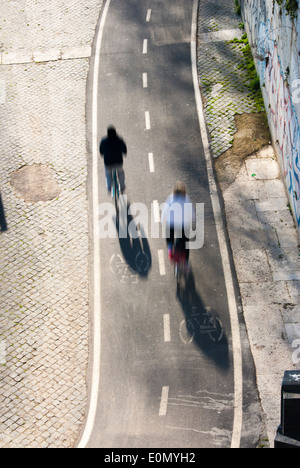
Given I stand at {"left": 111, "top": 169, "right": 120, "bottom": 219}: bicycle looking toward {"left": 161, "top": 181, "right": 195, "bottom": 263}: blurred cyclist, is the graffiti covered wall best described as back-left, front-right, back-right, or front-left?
front-left

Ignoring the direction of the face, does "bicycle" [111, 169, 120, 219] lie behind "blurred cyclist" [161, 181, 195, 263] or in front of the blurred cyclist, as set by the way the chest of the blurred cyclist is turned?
in front

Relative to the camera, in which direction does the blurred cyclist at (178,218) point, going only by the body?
away from the camera

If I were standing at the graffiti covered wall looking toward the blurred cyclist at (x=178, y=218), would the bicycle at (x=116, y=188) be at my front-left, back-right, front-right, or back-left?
front-right
